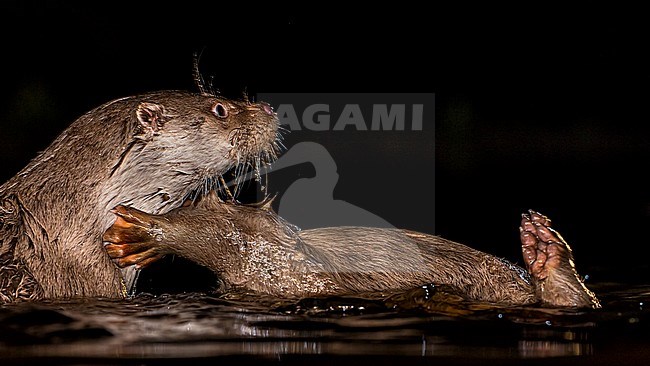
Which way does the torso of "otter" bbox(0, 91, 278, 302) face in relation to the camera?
to the viewer's right

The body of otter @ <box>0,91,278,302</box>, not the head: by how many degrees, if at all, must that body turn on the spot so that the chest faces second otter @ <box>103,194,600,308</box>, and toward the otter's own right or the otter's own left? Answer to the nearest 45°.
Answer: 0° — it already faces it
